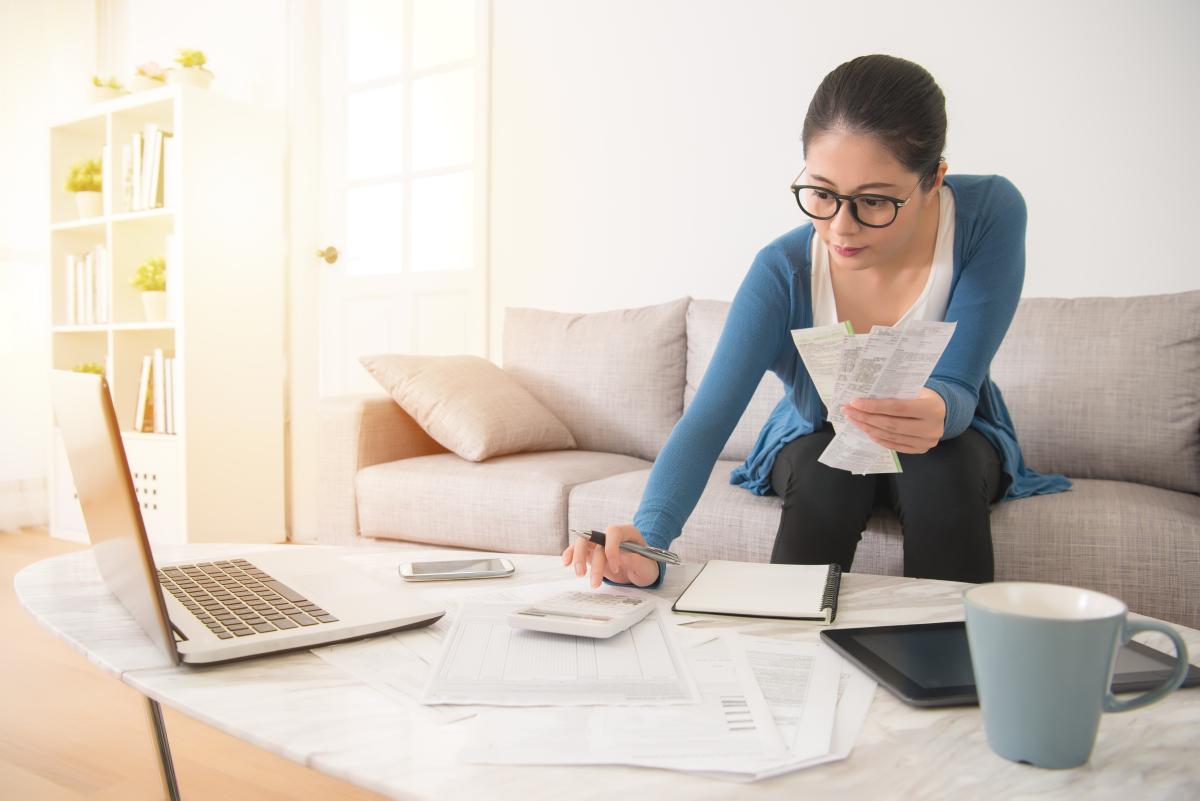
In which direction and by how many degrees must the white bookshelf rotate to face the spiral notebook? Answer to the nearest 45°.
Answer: approximately 45° to its left

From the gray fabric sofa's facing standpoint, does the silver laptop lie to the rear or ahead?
ahead

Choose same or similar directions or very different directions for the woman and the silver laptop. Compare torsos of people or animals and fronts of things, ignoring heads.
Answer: very different directions

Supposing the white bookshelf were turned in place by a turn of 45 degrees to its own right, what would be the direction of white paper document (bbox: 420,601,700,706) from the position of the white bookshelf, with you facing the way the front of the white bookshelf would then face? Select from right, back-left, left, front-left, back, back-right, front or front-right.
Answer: left

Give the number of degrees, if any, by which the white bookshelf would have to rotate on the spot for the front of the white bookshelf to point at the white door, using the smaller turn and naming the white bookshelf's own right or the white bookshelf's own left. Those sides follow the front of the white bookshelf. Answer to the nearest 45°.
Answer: approximately 135° to the white bookshelf's own left

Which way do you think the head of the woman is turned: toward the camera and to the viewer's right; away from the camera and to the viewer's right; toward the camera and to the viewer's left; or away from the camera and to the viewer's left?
toward the camera and to the viewer's left

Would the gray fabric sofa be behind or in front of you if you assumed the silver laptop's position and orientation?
in front

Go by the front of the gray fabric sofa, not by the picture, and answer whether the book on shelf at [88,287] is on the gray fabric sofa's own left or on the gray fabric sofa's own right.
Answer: on the gray fabric sofa's own right
